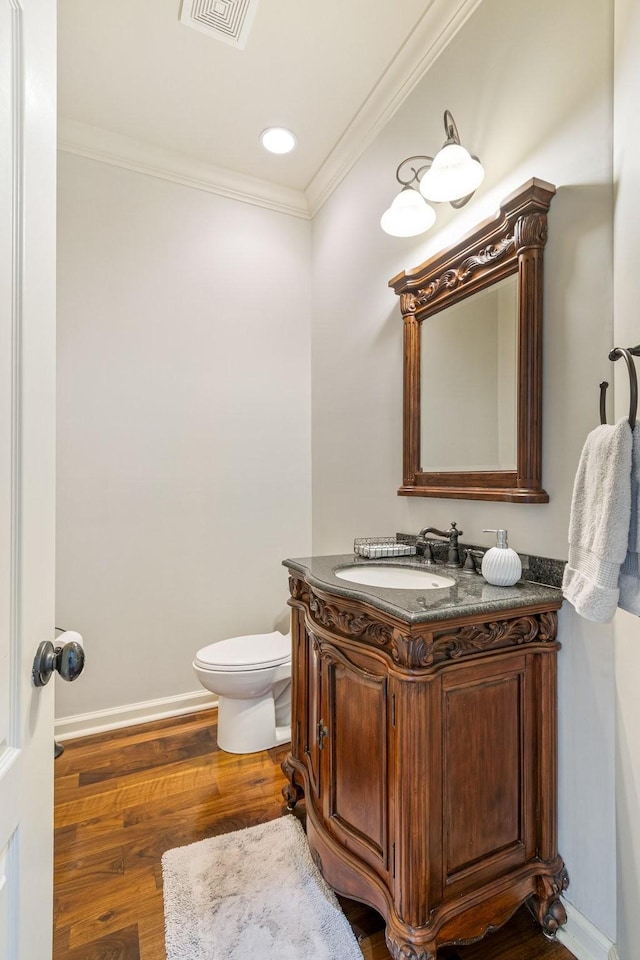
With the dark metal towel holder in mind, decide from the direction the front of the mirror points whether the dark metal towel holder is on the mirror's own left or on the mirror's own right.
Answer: on the mirror's own left

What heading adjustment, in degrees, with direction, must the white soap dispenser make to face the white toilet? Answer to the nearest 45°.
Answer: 0° — it already faces it

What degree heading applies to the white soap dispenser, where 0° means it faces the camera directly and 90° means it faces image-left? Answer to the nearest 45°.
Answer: approximately 90°
